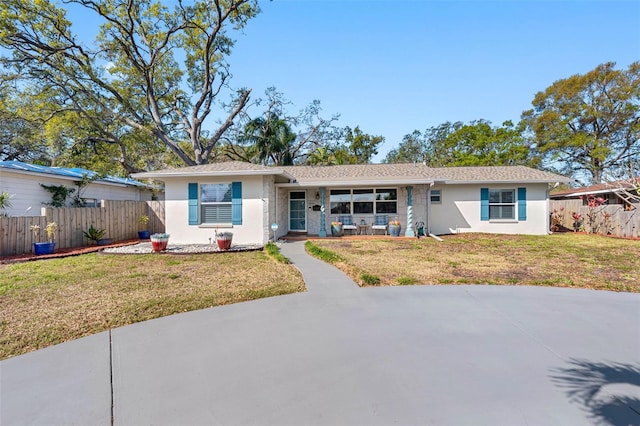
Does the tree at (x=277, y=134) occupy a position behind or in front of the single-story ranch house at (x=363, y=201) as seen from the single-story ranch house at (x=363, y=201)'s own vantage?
behind

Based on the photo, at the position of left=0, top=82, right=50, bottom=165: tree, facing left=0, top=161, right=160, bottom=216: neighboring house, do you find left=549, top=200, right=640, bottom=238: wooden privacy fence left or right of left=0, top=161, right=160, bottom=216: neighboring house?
left

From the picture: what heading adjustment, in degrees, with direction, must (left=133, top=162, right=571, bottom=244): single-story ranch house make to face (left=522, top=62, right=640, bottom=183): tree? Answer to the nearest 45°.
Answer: approximately 135° to its left

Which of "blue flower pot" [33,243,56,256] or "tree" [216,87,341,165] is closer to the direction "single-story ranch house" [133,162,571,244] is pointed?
the blue flower pot

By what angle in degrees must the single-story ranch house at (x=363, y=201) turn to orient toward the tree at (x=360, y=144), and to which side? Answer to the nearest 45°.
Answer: approximately 180°

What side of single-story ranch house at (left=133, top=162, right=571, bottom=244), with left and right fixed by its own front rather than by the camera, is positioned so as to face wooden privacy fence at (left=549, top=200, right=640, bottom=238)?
left

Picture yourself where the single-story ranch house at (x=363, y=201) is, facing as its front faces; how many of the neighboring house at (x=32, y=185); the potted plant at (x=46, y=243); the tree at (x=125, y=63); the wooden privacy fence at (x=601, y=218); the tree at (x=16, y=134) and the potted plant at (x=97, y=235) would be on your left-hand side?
1

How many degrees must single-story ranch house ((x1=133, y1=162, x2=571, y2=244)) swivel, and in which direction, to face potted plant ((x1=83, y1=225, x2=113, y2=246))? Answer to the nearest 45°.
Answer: approximately 90° to its right

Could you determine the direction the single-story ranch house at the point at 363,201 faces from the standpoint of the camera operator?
facing the viewer

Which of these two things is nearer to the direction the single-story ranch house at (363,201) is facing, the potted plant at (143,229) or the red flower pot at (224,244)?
the red flower pot

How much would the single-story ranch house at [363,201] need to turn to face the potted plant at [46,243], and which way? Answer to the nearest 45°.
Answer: approximately 45° to its right

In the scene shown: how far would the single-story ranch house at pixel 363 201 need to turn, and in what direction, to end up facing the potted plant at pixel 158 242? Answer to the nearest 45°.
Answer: approximately 45° to its right

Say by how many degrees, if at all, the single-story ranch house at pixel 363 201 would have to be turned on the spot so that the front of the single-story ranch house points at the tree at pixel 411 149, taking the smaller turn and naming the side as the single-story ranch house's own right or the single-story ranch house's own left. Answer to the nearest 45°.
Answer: approximately 180°

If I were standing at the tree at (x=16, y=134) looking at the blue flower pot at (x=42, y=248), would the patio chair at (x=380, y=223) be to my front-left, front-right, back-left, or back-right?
front-left

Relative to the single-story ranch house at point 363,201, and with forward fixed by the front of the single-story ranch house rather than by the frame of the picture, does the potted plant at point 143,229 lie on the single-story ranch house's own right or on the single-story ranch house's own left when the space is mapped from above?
on the single-story ranch house's own right
